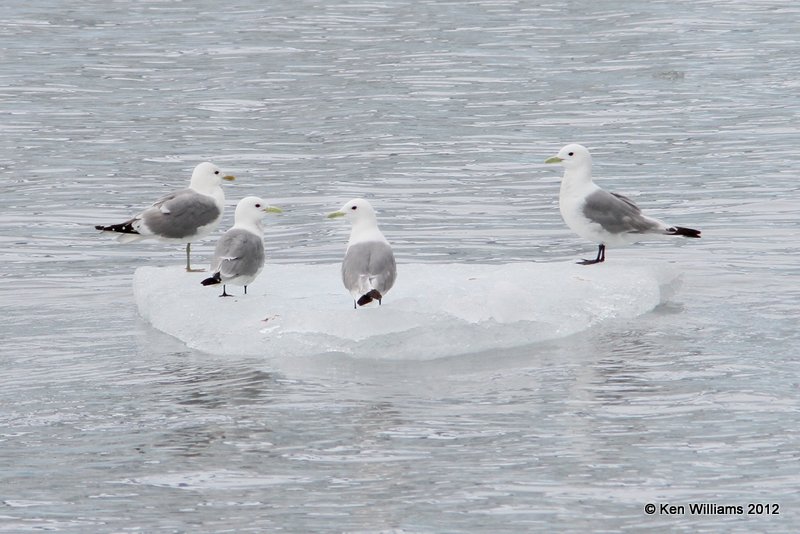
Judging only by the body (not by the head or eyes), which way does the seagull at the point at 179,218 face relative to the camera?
to the viewer's right

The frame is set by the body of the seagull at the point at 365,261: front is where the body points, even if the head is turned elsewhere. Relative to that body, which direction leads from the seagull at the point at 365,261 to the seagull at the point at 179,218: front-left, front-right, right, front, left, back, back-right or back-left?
front-left

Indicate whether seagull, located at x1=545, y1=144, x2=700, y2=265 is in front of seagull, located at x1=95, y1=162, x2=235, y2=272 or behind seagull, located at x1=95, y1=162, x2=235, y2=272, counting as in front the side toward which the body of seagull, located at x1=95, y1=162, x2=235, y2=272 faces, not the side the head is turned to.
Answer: in front

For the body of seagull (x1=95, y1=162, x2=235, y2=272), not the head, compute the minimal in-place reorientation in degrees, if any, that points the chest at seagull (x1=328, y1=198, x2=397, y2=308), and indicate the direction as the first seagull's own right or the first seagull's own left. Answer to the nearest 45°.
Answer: approximately 45° to the first seagull's own right

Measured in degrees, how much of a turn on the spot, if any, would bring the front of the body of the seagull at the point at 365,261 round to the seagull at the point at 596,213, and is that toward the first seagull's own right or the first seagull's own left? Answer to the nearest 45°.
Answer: approximately 45° to the first seagull's own right

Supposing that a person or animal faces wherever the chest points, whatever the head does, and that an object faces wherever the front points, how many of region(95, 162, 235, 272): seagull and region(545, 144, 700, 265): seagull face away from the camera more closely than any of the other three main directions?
0

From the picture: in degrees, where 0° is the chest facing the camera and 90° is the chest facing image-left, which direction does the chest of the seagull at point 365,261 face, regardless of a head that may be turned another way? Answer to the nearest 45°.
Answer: approximately 180°

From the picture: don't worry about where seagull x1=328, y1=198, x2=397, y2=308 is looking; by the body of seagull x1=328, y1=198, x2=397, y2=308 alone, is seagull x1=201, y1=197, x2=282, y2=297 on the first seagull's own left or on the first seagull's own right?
on the first seagull's own left

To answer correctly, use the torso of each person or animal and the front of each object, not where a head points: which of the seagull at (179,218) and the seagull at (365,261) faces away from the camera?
the seagull at (365,261)

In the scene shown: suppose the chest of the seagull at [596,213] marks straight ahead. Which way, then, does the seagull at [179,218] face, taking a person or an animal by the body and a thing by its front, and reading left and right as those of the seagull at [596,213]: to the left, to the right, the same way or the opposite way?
the opposite way

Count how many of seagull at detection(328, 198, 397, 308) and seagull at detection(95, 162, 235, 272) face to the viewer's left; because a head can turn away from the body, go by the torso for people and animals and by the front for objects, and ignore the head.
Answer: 0

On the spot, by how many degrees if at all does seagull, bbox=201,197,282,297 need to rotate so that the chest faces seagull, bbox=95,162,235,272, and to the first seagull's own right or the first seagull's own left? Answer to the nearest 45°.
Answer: approximately 90° to the first seagull's own left

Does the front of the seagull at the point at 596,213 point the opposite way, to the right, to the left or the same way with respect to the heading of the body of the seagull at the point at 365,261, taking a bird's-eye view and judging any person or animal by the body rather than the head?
to the left

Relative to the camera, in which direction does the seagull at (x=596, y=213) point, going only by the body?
to the viewer's left

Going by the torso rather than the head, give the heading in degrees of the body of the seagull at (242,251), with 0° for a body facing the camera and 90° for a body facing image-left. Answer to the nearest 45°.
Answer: approximately 225°
